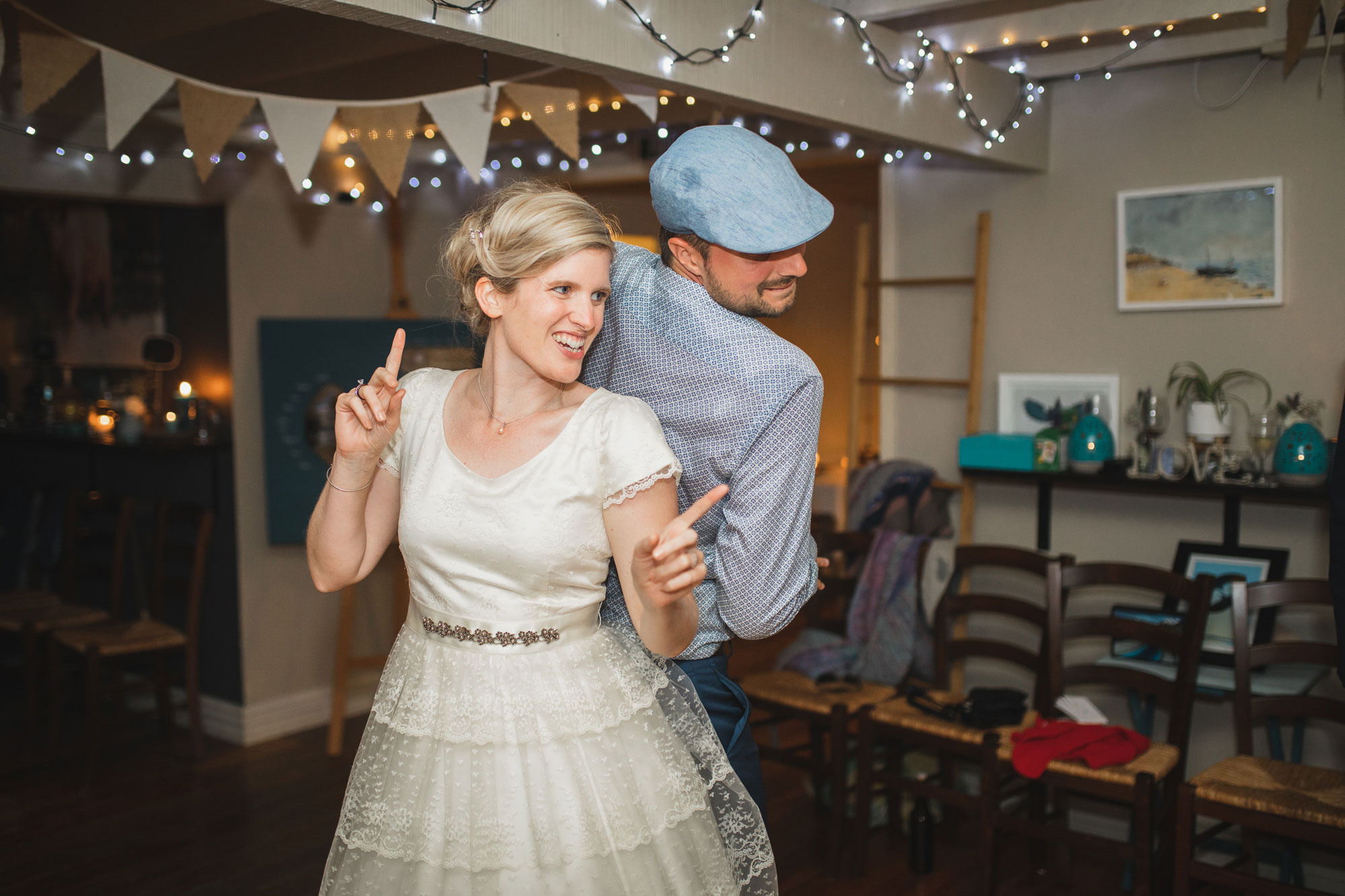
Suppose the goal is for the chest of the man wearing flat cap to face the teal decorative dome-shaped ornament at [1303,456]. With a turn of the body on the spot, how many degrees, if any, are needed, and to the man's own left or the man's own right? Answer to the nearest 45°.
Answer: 0° — they already face it

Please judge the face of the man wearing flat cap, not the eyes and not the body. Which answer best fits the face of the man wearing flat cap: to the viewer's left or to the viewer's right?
to the viewer's right

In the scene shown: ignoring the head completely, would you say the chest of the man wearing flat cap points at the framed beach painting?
yes

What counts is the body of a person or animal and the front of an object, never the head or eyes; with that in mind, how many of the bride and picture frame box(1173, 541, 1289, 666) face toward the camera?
2

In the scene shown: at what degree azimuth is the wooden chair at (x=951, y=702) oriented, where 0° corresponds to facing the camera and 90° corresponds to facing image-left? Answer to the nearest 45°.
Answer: approximately 45°

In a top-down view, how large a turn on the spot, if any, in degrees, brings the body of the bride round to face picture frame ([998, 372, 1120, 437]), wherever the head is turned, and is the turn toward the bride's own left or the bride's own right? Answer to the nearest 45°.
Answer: approximately 135° to the bride's own left

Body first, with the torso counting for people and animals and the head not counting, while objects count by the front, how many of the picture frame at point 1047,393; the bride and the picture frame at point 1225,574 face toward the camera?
3

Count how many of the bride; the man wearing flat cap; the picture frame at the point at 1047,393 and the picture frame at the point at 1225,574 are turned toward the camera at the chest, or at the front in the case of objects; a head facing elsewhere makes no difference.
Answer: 3

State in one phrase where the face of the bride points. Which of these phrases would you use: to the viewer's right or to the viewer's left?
to the viewer's right

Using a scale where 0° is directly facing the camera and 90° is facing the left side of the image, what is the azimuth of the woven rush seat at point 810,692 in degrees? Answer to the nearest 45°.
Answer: approximately 45°

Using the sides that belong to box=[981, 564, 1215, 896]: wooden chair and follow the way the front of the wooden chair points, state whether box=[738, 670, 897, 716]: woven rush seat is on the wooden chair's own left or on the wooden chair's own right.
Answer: on the wooden chair's own right
